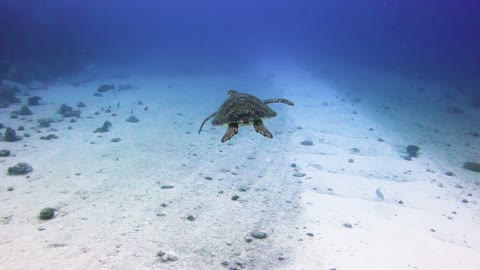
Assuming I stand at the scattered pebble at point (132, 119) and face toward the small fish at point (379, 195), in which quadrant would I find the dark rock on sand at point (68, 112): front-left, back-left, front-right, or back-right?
back-right

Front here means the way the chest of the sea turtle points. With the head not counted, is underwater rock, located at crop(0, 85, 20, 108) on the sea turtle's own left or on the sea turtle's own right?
on the sea turtle's own left

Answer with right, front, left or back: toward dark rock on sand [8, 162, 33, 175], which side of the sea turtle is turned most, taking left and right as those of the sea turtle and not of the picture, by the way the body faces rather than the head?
left

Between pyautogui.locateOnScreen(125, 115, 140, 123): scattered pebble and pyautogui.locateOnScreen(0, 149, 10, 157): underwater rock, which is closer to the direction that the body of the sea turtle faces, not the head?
the scattered pebble

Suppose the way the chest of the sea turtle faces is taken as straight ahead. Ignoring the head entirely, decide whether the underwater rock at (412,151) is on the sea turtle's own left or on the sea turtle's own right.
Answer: on the sea turtle's own right

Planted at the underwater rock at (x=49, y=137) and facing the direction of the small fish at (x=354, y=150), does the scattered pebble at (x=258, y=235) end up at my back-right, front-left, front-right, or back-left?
front-right

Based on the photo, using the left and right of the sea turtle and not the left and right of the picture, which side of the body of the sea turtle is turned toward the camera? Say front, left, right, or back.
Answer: back

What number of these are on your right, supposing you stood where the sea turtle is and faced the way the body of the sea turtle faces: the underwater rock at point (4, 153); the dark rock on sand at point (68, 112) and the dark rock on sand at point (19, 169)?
0

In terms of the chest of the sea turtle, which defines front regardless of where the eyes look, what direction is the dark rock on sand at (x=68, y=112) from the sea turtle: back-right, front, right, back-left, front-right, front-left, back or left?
front-left

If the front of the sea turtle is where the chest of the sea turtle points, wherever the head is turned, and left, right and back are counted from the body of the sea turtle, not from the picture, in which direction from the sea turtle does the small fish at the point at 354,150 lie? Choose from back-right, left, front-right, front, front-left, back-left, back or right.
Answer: front-right

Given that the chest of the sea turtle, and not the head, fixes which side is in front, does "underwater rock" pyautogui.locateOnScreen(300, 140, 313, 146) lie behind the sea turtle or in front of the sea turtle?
in front

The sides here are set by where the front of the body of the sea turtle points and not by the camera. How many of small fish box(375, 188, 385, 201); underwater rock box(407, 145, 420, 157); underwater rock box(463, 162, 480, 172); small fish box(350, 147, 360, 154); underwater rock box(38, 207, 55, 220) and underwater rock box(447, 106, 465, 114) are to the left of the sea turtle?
1

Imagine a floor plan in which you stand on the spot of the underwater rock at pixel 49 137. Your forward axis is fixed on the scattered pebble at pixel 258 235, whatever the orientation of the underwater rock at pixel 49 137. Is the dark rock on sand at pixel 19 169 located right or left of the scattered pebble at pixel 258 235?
right
